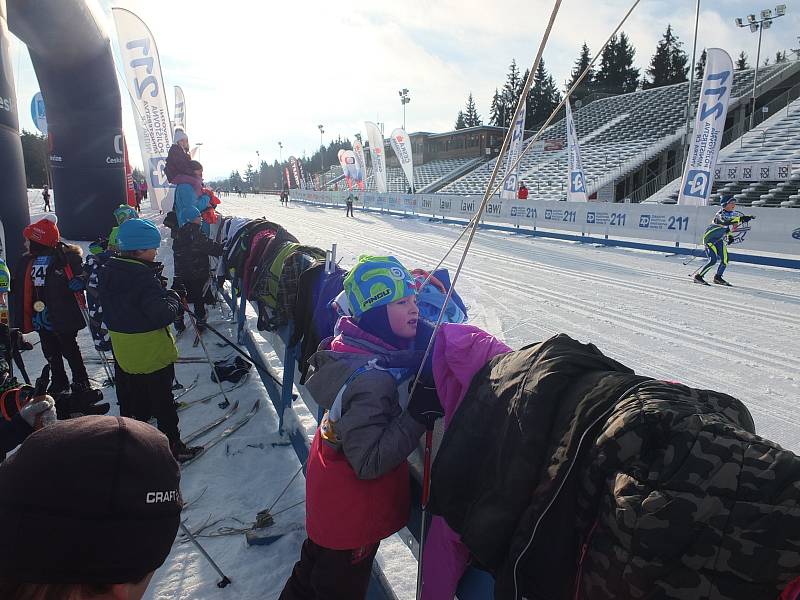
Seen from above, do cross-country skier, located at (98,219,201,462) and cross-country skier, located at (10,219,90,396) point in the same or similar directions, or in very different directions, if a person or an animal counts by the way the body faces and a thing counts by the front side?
very different directions

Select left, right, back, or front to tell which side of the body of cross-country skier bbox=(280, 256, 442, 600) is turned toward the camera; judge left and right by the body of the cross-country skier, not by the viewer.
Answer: right

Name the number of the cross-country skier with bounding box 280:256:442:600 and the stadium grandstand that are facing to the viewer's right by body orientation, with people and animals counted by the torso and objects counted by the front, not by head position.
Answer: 1

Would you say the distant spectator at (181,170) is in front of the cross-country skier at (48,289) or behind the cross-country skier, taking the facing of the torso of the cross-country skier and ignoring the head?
behind

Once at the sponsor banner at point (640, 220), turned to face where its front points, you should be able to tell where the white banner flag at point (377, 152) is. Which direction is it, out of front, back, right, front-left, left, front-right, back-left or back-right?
right

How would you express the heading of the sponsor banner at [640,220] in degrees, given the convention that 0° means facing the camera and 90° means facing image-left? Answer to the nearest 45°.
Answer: approximately 45°

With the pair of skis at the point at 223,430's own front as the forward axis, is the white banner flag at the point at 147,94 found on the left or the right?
on its left

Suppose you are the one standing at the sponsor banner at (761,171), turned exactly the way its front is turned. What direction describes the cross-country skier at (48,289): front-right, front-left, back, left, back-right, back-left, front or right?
front-left

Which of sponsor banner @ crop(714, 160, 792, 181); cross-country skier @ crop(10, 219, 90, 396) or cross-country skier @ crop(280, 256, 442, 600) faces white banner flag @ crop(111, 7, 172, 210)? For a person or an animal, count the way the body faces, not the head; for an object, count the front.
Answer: the sponsor banner

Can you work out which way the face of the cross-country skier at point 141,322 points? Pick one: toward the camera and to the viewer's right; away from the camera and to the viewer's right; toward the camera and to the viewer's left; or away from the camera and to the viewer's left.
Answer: away from the camera and to the viewer's right

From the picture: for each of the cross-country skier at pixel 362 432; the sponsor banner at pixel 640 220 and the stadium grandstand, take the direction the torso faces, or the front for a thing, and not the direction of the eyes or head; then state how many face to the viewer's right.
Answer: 1

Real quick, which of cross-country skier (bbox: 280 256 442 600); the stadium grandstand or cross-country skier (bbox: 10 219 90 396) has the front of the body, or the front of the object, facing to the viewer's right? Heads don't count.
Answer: cross-country skier (bbox: 280 256 442 600)

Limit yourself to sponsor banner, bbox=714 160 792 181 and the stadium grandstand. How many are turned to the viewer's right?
0

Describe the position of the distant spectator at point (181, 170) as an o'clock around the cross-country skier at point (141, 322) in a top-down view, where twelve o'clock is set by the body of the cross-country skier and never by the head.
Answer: The distant spectator is roughly at 11 o'clock from the cross-country skier.

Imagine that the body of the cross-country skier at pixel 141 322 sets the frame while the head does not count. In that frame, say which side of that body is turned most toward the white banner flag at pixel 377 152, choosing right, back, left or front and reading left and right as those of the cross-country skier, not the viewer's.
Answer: front
